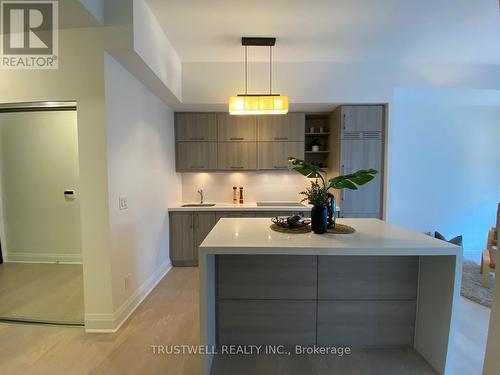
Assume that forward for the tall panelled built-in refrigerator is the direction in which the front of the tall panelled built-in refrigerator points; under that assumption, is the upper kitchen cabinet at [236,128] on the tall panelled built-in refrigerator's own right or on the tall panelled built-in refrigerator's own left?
on the tall panelled built-in refrigerator's own right

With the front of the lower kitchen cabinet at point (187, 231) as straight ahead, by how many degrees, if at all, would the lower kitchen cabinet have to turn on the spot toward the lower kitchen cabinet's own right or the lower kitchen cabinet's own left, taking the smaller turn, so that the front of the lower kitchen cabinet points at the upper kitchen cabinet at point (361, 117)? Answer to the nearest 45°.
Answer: approximately 90° to the lower kitchen cabinet's own left

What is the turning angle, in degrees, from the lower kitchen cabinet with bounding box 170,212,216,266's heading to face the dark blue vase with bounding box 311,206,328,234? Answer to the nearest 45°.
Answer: approximately 45° to its left

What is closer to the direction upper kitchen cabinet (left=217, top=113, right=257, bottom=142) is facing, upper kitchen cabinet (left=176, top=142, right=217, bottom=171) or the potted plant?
the potted plant

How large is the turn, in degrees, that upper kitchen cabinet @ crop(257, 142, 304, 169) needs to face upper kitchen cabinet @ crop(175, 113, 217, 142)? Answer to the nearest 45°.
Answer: approximately 90° to its right

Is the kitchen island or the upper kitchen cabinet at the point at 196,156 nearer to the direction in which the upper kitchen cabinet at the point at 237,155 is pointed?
the kitchen island
